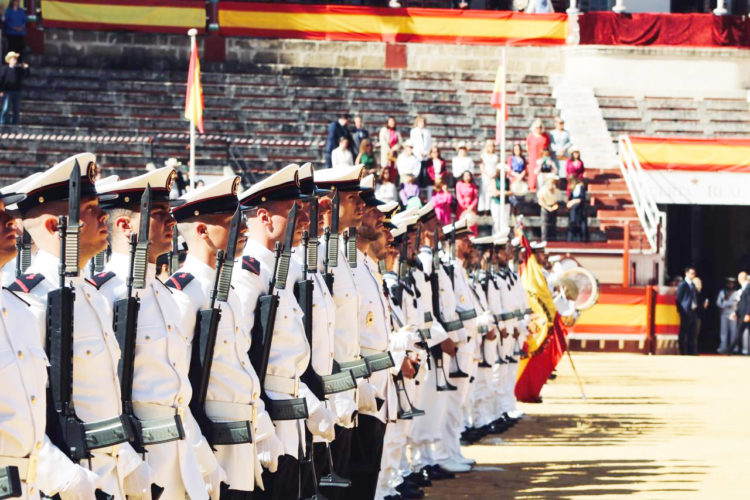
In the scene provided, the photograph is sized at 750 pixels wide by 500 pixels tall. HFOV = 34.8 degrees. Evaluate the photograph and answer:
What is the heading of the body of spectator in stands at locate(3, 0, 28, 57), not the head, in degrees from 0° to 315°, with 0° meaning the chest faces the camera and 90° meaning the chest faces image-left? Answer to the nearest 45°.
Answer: approximately 0°

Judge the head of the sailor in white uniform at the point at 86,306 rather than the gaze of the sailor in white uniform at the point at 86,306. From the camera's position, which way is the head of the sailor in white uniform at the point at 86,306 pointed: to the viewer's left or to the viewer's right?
to the viewer's right

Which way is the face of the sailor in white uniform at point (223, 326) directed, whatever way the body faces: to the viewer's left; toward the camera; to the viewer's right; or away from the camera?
to the viewer's right

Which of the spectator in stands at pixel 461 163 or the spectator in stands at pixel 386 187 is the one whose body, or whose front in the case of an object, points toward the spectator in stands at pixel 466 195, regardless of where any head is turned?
the spectator in stands at pixel 461 163

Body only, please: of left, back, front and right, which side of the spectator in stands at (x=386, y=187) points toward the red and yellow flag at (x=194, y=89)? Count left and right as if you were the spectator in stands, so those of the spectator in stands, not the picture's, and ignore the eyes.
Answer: right

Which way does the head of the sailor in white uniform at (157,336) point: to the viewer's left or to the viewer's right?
to the viewer's right

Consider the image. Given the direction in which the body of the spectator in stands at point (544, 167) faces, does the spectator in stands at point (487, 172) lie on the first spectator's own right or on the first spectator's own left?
on the first spectator's own right

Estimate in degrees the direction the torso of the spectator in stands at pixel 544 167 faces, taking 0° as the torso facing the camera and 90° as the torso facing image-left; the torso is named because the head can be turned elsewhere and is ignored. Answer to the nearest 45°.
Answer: approximately 0°
